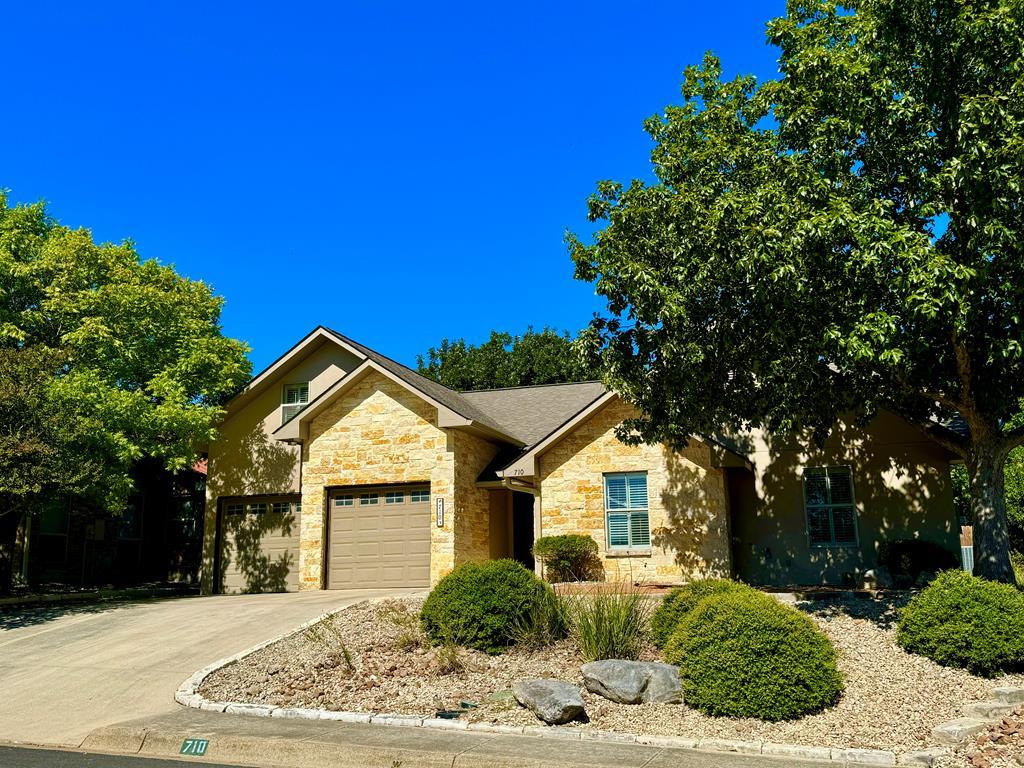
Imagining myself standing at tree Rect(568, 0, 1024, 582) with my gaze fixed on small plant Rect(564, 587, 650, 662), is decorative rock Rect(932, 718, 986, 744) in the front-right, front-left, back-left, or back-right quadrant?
front-left

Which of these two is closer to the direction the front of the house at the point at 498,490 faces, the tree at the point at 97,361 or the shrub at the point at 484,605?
the shrub

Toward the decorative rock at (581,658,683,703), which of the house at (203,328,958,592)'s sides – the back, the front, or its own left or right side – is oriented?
front

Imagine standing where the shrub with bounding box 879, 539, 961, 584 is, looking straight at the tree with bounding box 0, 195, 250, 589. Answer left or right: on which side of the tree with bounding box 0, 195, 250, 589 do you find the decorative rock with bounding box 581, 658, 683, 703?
left

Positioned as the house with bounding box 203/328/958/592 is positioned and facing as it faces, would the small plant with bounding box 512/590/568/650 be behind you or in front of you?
in front

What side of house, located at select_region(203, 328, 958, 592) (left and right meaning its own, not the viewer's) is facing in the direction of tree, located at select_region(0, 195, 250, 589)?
right

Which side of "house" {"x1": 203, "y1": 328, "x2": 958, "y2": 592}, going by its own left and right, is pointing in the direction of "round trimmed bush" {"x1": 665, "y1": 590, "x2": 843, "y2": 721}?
front

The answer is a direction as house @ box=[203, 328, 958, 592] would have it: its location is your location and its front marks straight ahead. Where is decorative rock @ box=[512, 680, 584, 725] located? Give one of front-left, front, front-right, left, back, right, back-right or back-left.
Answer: front

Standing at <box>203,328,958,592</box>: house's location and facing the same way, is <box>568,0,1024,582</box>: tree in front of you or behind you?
in front

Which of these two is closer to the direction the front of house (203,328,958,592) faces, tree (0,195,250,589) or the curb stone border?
the curb stone border

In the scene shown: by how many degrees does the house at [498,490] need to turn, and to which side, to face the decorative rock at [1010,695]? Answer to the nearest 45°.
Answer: approximately 45° to its left

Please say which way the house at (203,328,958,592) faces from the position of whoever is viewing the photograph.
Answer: facing the viewer

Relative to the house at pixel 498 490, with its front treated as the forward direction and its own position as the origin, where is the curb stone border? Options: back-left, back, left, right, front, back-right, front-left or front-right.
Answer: front

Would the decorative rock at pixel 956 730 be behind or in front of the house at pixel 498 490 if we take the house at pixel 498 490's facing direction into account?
in front

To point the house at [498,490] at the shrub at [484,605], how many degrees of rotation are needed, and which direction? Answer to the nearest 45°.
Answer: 0° — it already faces it
